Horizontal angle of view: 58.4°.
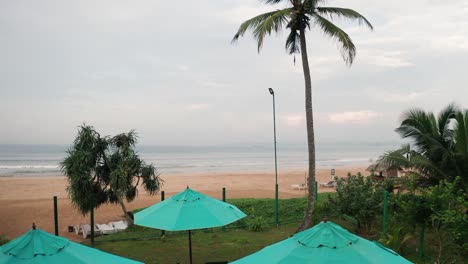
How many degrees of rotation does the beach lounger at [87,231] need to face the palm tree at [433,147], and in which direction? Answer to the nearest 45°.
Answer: approximately 90° to its right

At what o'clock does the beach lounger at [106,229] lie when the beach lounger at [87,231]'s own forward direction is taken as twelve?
the beach lounger at [106,229] is roughly at 2 o'clock from the beach lounger at [87,231].

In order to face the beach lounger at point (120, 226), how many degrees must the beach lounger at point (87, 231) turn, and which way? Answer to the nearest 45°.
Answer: approximately 45° to its right

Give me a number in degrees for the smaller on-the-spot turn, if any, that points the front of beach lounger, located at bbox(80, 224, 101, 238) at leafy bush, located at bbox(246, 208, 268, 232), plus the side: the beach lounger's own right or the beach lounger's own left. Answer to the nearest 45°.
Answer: approximately 45° to the beach lounger's own right

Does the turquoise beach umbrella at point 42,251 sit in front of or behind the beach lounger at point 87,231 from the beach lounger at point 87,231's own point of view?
behind

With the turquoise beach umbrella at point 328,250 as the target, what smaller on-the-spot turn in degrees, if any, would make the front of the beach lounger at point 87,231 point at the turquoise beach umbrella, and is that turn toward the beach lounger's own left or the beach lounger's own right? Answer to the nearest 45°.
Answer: approximately 135° to the beach lounger's own right

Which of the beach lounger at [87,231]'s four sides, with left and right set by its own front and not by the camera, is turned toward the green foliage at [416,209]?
right

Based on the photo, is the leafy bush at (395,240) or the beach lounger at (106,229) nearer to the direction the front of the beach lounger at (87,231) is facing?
the beach lounger

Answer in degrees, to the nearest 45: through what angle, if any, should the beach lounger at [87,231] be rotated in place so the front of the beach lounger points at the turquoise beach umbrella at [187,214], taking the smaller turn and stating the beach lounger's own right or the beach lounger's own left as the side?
approximately 135° to the beach lounger's own right

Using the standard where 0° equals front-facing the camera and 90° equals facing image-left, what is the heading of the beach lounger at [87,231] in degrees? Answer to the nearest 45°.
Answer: approximately 225°
